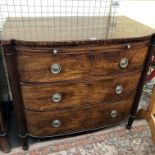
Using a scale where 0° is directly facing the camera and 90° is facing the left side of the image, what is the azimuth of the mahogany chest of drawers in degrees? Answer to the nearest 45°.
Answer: approximately 0°
